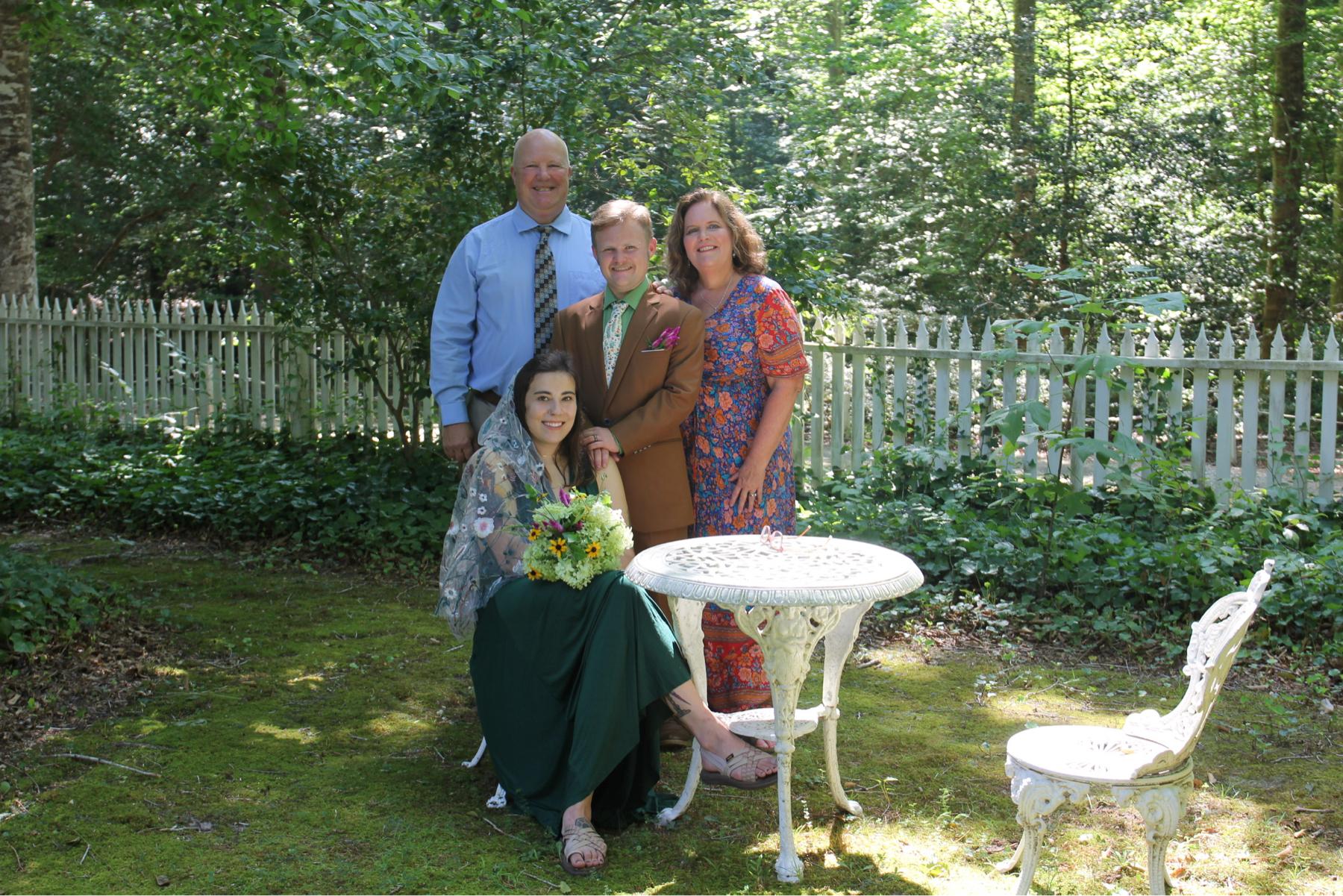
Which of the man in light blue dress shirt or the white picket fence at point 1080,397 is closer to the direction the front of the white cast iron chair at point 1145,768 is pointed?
the man in light blue dress shirt

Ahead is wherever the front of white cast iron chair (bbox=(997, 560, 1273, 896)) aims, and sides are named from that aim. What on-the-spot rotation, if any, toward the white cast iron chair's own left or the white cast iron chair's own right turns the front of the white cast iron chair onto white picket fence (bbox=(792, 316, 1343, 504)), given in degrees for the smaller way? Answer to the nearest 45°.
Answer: approximately 90° to the white cast iron chair's own right

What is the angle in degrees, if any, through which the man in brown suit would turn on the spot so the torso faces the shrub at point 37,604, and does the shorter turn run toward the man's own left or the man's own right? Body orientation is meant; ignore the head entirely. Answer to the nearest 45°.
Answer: approximately 90° to the man's own right

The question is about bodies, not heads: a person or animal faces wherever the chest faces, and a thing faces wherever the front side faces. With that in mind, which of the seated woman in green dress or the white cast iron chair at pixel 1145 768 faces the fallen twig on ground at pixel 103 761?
the white cast iron chair

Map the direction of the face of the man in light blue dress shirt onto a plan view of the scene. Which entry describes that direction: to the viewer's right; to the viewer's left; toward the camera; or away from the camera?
toward the camera

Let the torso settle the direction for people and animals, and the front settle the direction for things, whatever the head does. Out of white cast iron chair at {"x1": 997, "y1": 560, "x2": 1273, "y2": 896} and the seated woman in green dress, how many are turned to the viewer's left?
1

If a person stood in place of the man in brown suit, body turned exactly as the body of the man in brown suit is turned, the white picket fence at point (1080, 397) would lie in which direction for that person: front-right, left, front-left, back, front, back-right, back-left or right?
back

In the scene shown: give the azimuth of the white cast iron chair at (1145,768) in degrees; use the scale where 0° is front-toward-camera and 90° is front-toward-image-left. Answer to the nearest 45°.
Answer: approximately 90°

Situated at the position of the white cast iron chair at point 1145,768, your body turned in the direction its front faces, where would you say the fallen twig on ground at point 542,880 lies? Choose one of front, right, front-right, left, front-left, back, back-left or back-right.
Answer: front

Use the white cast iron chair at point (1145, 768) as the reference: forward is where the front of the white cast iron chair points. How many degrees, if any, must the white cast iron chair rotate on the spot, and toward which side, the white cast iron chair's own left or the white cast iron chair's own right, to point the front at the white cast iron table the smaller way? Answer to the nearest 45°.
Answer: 0° — it already faces it

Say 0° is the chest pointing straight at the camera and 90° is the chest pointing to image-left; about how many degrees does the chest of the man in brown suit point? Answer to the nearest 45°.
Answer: approximately 45°

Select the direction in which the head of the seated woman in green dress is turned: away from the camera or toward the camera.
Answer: toward the camera
